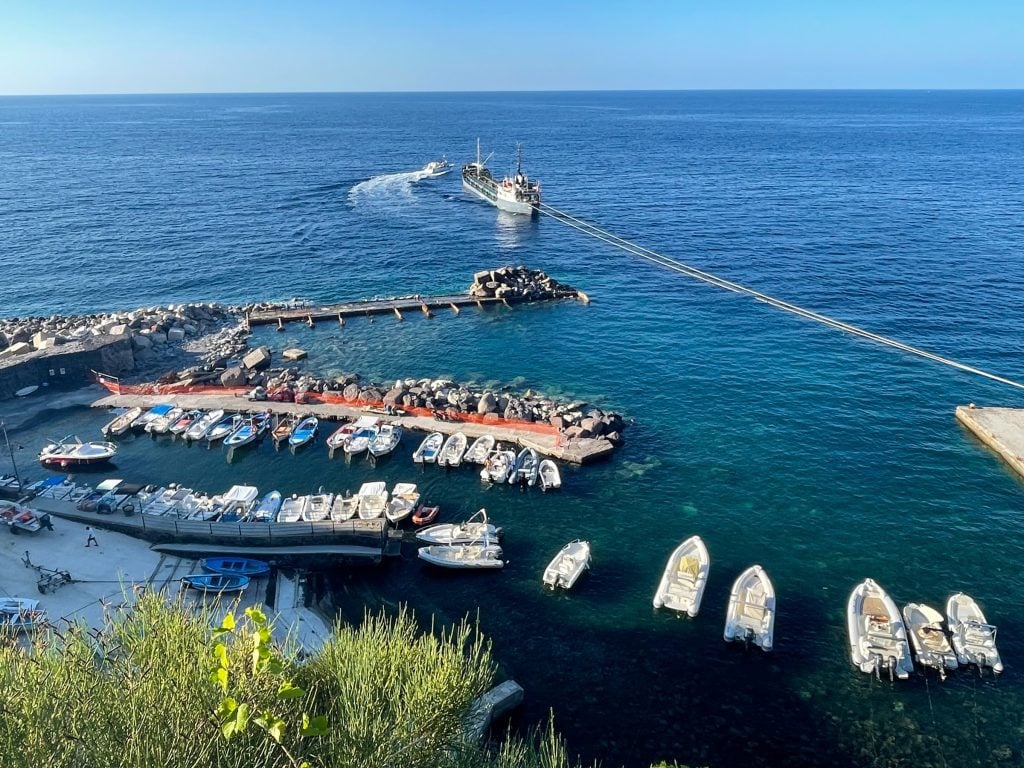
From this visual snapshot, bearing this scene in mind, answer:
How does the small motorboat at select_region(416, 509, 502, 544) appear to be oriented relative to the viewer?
to the viewer's left

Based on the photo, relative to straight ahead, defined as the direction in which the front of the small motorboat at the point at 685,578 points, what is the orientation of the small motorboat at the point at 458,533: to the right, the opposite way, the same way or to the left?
to the left

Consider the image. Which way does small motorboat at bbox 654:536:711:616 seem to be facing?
away from the camera

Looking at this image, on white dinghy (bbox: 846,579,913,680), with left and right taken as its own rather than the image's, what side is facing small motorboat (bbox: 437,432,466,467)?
left

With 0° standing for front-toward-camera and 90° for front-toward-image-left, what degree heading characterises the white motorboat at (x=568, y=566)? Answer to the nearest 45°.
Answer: approximately 225°

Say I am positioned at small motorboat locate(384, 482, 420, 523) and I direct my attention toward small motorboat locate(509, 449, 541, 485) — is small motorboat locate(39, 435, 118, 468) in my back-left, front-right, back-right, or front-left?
back-left

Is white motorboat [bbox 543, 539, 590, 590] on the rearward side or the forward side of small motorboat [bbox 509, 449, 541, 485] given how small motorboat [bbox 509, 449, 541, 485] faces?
on the rearward side

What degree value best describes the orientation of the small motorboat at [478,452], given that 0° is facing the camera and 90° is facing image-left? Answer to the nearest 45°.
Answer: approximately 225°

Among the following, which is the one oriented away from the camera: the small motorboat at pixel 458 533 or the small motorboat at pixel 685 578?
the small motorboat at pixel 685 578

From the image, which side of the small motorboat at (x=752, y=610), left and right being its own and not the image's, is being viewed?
back

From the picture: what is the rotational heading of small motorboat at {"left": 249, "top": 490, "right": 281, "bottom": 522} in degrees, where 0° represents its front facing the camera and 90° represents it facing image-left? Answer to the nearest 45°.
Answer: approximately 225°

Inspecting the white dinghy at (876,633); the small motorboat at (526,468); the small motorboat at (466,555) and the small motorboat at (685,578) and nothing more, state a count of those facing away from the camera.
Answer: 3

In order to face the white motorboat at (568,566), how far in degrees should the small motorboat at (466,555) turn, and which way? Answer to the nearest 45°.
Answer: approximately 180°

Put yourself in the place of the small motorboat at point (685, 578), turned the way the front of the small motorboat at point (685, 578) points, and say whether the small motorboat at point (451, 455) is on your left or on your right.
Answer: on your left
